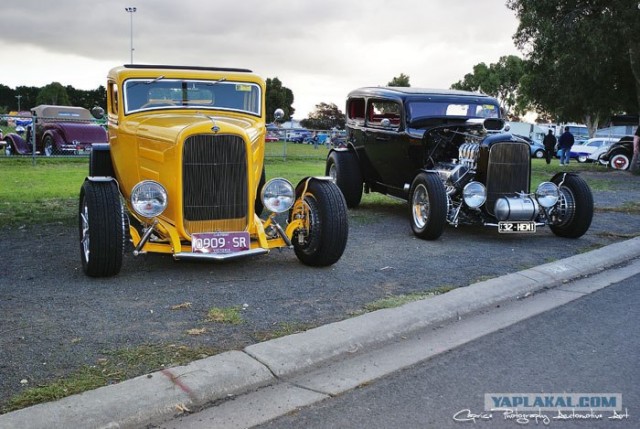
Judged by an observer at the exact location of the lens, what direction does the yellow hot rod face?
facing the viewer

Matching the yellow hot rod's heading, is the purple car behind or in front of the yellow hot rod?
behind

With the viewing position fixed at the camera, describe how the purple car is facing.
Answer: facing away from the viewer and to the left of the viewer

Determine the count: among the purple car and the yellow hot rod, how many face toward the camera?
1

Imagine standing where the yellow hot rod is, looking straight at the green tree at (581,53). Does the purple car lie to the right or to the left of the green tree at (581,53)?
left

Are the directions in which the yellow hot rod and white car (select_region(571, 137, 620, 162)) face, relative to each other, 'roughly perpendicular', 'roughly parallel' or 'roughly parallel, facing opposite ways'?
roughly perpendicular

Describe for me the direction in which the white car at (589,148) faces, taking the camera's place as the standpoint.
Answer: facing the viewer and to the left of the viewer

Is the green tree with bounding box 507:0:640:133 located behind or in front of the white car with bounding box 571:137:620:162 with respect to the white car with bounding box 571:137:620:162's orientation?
in front

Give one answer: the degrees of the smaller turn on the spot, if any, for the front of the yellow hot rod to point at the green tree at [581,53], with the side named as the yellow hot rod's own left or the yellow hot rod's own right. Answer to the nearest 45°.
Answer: approximately 135° to the yellow hot rod's own left

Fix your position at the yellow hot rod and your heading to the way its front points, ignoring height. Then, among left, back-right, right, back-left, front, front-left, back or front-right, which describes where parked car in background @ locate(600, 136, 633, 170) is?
back-left

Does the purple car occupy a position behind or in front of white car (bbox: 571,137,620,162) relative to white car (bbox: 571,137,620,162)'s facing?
in front
